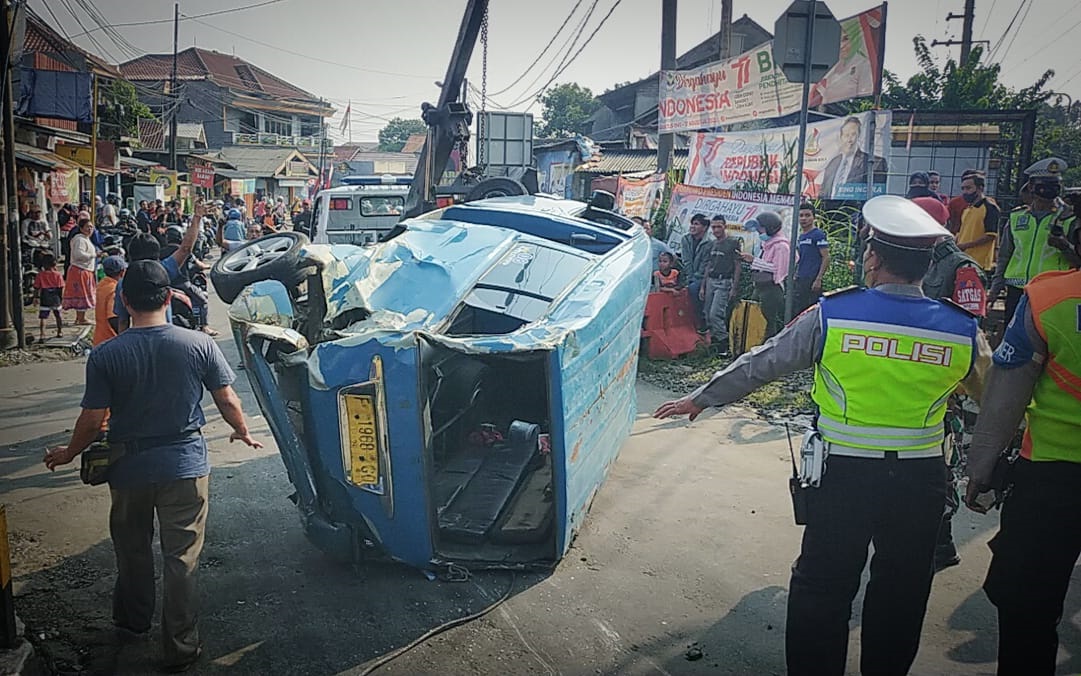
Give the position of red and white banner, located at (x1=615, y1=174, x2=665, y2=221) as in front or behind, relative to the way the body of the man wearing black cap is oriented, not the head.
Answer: in front

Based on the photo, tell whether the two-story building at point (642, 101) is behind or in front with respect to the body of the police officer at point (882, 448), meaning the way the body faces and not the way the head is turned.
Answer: in front

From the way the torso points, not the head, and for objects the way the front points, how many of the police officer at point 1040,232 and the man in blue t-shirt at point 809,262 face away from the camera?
0

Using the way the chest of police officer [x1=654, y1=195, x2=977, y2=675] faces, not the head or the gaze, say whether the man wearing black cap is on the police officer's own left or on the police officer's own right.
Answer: on the police officer's own left

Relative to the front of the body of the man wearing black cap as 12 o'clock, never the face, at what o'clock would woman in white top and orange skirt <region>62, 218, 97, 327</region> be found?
The woman in white top and orange skirt is roughly at 12 o'clock from the man wearing black cap.

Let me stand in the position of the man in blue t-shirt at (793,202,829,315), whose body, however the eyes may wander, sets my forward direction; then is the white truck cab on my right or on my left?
on my right

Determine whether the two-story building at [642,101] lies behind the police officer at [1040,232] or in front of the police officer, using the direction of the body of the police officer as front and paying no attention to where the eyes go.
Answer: behind

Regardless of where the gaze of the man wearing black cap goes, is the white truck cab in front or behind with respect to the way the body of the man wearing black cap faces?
in front

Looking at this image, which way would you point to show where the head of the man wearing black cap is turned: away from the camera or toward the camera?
away from the camera

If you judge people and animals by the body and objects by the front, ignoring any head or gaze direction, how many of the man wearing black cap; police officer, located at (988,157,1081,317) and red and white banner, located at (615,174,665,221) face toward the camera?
2

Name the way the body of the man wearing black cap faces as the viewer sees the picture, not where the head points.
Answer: away from the camera

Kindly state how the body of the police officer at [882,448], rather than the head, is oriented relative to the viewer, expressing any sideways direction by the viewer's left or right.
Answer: facing away from the viewer

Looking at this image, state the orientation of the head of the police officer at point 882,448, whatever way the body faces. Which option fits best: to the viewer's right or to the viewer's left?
to the viewer's left
